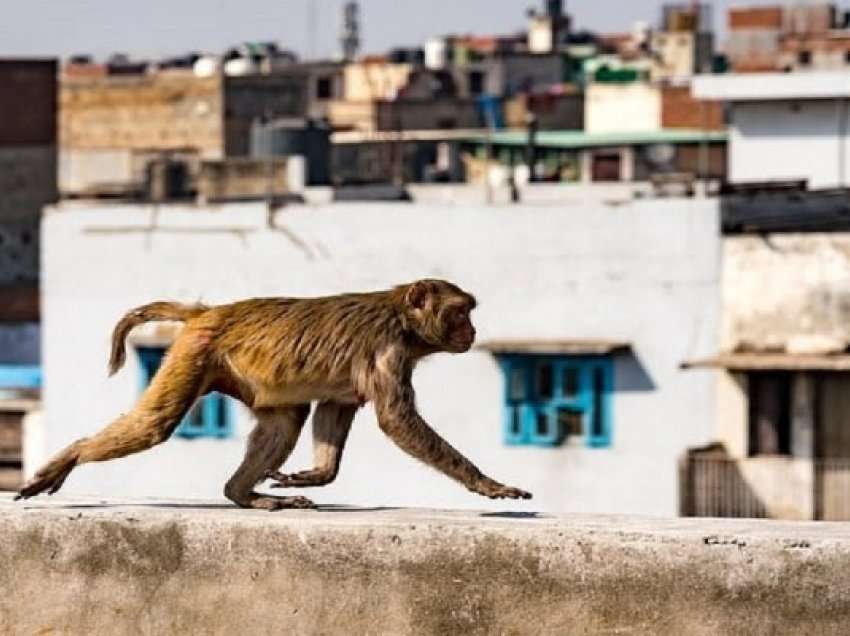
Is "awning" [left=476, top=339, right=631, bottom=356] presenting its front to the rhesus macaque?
yes

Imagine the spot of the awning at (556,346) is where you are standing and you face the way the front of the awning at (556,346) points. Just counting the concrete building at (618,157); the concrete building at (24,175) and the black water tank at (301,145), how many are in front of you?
0

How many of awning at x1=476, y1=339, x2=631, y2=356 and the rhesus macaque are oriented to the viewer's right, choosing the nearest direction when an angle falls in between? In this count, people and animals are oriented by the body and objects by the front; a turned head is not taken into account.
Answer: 1

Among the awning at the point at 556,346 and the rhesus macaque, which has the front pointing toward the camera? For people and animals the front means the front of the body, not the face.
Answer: the awning

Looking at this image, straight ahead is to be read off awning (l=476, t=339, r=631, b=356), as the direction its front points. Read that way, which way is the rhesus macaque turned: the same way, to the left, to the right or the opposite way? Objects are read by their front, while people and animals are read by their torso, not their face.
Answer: to the left

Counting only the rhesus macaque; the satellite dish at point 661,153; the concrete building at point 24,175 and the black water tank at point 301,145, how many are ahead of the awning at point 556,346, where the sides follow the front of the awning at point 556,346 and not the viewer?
1

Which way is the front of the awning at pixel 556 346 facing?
toward the camera

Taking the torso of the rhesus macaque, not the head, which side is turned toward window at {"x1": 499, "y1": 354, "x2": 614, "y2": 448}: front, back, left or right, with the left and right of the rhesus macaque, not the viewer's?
left

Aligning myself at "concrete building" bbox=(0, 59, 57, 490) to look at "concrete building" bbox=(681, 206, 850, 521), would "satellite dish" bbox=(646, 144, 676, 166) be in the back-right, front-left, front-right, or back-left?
front-left

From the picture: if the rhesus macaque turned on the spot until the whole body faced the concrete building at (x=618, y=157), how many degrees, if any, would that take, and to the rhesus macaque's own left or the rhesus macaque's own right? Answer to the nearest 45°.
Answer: approximately 90° to the rhesus macaque's own left

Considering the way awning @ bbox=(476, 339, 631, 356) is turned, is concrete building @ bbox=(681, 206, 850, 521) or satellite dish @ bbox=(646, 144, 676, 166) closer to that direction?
the concrete building

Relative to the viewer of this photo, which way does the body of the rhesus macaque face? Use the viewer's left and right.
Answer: facing to the right of the viewer

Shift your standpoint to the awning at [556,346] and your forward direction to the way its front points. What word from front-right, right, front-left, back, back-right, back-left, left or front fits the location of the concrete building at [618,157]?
back

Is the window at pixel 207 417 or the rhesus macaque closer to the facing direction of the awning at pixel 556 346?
the rhesus macaque

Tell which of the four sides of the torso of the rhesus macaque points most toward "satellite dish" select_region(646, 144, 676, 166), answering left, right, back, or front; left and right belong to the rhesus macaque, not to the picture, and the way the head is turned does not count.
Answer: left
